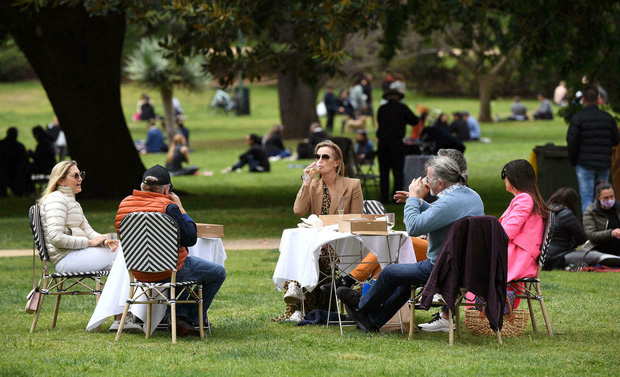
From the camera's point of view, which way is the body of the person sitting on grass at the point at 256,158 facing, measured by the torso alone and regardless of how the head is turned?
to the viewer's left

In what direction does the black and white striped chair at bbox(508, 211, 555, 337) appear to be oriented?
to the viewer's left

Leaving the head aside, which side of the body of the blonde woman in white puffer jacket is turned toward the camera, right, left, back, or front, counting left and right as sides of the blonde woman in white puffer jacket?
right

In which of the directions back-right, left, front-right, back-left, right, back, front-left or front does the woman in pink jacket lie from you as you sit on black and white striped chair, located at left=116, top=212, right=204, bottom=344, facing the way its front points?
front-right

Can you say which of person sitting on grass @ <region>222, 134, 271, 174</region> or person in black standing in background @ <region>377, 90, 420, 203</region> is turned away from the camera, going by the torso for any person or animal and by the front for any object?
the person in black standing in background

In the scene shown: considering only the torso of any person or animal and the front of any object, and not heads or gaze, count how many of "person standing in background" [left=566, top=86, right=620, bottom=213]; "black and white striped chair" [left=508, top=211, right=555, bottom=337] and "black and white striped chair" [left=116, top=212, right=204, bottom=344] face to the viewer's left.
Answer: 1

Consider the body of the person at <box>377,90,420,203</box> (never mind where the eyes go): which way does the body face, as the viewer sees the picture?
away from the camera

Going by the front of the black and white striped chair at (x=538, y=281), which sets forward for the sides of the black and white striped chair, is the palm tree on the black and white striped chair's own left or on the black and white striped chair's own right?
on the black and white striped chair's own right

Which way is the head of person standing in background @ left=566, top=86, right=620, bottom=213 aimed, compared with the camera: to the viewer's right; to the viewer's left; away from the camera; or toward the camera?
away from the camera

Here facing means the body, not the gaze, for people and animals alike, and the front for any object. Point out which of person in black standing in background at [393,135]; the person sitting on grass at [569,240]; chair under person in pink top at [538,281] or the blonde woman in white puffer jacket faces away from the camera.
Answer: the person in black standing in background

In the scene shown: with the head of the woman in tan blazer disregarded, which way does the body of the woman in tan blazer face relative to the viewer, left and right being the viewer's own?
facing the viewer and to the left of the viewer

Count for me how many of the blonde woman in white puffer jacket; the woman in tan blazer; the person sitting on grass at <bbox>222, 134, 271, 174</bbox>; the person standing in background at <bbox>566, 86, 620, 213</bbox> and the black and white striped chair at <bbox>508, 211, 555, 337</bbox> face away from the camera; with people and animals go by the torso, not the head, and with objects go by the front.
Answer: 1

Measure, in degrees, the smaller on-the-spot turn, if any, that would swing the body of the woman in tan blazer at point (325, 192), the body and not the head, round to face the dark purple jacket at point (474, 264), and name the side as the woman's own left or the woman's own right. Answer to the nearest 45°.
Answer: approximately 90° to the woman's own left
